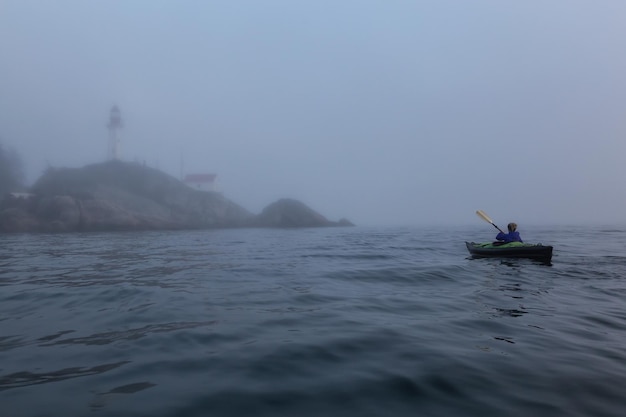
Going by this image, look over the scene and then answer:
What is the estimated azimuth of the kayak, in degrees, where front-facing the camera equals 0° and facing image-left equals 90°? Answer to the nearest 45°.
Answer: approximately 90°

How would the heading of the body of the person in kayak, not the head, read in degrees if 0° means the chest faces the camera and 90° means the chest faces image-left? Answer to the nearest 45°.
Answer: approximately 90°
